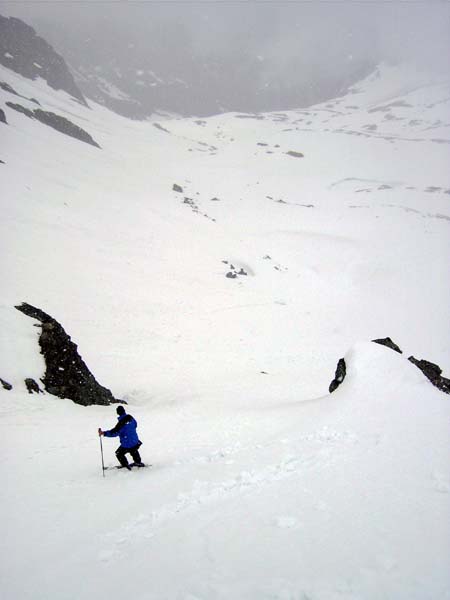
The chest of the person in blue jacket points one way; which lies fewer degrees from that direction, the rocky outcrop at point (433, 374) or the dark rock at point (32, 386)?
the dark rock
